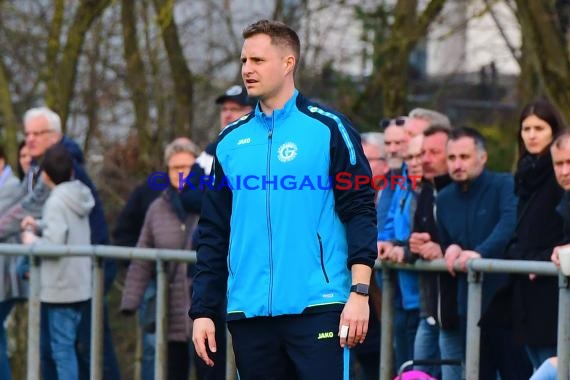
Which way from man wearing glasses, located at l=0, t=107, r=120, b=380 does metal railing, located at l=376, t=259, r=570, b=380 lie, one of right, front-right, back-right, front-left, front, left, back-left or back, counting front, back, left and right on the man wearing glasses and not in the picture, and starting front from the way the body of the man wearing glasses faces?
left

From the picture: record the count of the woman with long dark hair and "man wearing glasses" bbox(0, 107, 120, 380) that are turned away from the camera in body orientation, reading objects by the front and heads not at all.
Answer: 0

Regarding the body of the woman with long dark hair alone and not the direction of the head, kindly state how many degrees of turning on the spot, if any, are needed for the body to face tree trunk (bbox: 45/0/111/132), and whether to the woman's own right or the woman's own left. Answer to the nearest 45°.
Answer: approximately 90° to the woman's own right

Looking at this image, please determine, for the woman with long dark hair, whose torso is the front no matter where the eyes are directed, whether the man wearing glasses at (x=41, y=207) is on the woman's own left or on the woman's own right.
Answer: on the woman's own right

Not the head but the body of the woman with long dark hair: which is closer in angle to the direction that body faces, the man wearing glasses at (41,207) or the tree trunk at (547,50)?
the man wearing glasses
